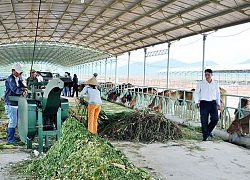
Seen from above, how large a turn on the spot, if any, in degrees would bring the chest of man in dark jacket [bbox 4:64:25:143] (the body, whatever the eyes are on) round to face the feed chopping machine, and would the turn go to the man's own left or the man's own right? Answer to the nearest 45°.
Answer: approximately 45° to the man's own right

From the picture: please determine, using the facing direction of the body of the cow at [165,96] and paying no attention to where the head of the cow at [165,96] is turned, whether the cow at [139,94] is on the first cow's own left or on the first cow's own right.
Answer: on the first cow's own right

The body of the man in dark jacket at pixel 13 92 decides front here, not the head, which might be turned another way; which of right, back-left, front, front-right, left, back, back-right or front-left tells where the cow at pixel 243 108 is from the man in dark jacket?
front

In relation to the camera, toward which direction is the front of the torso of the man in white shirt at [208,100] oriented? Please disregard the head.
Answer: toward the camera

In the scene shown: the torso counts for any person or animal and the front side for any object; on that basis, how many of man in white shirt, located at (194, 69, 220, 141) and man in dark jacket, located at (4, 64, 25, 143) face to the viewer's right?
1

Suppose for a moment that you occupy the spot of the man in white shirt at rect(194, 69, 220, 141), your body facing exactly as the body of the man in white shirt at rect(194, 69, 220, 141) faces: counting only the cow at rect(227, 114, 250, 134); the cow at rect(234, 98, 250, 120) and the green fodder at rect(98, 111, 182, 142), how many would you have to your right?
1

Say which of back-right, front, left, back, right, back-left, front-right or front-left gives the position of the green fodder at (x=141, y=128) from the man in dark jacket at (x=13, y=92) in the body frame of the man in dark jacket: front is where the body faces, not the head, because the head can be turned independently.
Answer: front

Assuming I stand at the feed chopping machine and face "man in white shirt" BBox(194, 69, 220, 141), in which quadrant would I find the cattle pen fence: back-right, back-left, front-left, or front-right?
front-left

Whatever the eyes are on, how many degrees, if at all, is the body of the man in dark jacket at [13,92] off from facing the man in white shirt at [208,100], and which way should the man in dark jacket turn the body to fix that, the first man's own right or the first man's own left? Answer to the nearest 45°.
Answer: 0° — they already face them

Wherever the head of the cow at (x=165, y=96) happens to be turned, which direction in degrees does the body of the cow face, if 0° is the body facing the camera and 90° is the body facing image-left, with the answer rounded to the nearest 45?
approximately 45°

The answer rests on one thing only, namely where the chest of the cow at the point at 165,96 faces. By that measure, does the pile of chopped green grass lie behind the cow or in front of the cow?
in front

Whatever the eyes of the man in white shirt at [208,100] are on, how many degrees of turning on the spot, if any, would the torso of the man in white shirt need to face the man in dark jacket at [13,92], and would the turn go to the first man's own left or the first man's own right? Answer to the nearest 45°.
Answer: approximately 45° to the first man's own right

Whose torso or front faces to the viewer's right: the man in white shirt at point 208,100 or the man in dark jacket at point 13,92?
the man in dark jacket

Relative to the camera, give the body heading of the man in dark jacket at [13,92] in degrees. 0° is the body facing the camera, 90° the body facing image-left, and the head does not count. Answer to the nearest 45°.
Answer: approximately 270°

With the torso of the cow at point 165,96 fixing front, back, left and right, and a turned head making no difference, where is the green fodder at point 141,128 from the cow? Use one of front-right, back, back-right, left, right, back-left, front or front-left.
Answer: front-left

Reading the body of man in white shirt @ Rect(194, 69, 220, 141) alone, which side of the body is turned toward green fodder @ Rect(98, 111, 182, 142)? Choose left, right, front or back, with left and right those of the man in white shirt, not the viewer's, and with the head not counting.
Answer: right
